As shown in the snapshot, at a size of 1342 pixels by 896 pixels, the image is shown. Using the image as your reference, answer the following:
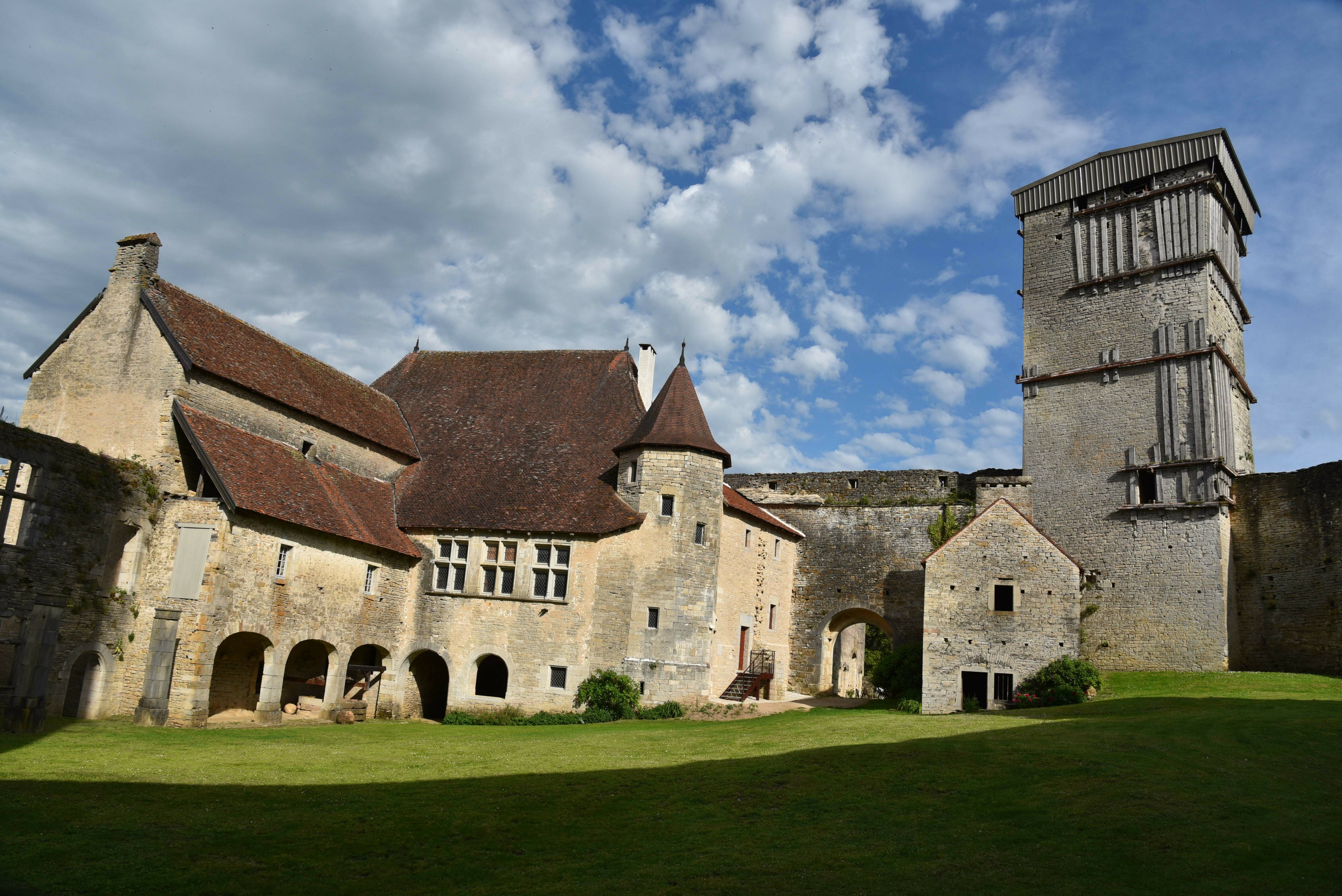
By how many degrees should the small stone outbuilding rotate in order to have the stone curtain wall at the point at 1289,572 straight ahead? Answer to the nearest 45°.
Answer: approximately 90° to its left

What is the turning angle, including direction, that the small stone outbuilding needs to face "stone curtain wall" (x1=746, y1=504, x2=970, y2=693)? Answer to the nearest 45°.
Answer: approximately 135° to its right

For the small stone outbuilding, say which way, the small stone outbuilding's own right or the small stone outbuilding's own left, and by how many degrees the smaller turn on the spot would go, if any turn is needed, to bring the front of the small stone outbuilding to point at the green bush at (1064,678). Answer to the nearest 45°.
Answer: approximately 45° to the small stone outbuilding's own left

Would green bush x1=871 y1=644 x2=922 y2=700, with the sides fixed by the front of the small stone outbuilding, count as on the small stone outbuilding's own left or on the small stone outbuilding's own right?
on the small stone outbuilding's own right

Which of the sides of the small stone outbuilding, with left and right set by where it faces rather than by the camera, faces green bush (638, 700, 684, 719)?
right

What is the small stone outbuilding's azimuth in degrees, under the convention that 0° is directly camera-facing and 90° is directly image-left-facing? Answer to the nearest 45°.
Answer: approximately 0°

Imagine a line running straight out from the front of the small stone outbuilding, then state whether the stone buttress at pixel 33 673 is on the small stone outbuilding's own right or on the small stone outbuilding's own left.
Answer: on the small stone outbuilding's own right
